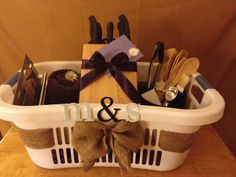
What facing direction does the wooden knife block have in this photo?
toward the camera
